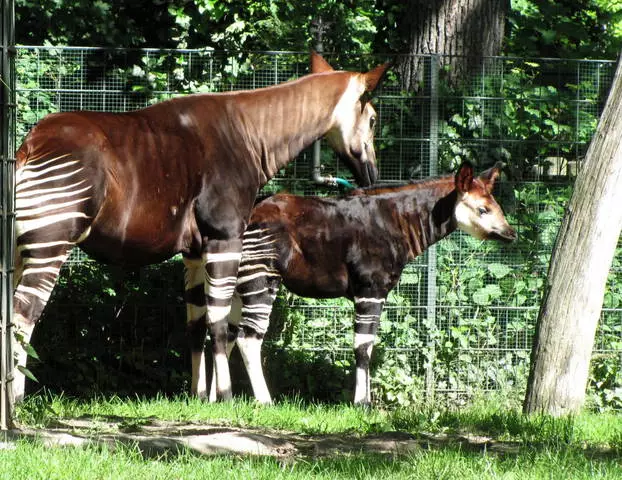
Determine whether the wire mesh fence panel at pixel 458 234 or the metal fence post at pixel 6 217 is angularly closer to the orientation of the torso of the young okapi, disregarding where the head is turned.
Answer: the wire mesh fence panel

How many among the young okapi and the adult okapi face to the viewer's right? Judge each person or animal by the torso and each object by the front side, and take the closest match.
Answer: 2

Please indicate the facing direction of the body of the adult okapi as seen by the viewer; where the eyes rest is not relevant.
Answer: to the viewer's right

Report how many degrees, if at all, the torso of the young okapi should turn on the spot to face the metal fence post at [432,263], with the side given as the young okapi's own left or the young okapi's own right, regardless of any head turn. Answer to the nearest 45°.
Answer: approximately 45° to the young okapi's own left

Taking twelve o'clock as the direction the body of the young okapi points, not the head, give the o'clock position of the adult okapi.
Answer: The adult okapi is roughly at 5 o'clock from the young okapi.

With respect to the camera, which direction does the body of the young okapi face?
to the viewer's right

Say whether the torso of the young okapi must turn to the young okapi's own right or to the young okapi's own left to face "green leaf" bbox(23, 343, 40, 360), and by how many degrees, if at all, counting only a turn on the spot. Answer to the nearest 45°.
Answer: approximately 135° to the young okapi's own right

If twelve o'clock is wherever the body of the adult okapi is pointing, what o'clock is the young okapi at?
The young okapi is roughly at 11 o'clock from the adult okapi.
